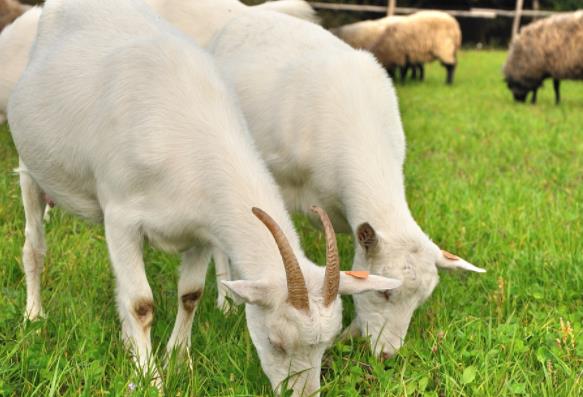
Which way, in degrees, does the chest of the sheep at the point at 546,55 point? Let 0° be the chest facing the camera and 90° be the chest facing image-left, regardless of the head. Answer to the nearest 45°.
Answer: approximately 90°

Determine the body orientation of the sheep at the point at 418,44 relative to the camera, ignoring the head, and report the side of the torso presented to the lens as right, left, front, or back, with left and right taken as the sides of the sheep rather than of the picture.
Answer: left

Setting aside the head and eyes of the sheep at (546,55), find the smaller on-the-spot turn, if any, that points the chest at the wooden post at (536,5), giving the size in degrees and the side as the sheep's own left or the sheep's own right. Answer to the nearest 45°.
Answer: approximately 90° to the sheep's own right

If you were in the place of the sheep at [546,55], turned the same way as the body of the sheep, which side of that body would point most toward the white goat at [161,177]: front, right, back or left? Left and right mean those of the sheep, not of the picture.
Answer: left

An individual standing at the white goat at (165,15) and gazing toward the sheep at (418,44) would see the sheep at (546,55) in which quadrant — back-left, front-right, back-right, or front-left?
front-right

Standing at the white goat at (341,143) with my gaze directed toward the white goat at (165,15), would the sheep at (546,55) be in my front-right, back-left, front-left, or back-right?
front-right

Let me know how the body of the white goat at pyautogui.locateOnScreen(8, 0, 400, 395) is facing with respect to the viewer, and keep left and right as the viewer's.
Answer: facing the viewer and to the right of the viewer

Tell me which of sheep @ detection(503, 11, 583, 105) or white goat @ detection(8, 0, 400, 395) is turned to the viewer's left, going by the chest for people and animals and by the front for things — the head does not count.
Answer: the sheep

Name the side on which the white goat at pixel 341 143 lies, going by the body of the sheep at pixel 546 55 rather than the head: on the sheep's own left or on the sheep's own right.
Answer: on the sheep's own left
